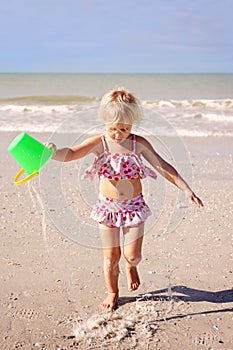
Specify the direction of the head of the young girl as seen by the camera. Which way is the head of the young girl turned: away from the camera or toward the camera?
toward the camera

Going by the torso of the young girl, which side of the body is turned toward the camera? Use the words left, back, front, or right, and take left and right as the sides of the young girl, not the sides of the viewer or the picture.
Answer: front
